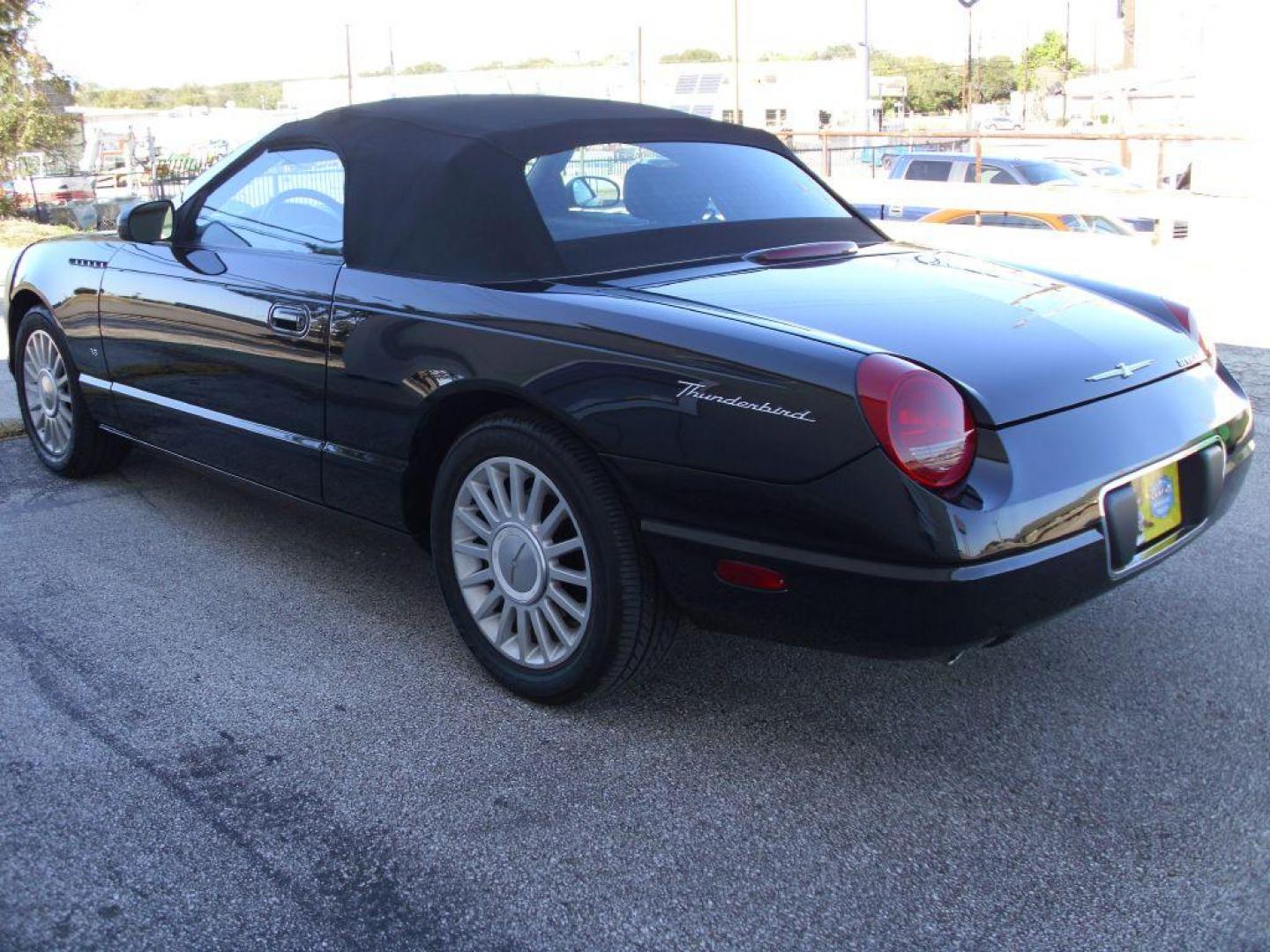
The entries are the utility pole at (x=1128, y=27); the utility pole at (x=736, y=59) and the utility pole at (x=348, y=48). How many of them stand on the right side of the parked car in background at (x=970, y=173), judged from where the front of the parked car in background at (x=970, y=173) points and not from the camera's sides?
0

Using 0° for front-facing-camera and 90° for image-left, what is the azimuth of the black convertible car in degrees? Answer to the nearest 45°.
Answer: approximately 135°

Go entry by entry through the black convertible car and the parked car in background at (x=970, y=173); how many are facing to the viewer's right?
1

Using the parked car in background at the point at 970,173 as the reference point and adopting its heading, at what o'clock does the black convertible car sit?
The black convertible car is roughly at 3 o'clock from the parked car in background.

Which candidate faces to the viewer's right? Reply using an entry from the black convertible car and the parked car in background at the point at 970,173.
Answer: the parked car in background

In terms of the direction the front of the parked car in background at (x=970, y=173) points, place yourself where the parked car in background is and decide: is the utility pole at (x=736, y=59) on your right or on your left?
on your left

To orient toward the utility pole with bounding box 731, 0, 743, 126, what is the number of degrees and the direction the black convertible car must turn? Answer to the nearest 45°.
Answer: approximately 45° to its right

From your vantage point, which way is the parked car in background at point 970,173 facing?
to the viewer's right

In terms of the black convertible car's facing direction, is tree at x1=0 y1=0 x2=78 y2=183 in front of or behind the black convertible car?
in front

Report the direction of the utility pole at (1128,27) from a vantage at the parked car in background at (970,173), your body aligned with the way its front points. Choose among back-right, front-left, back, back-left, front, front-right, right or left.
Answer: left

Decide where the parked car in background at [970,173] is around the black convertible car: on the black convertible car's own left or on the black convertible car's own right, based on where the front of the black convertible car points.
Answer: on the black convertible car's own right

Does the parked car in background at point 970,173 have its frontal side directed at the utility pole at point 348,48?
no

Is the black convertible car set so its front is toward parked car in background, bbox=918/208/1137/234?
no

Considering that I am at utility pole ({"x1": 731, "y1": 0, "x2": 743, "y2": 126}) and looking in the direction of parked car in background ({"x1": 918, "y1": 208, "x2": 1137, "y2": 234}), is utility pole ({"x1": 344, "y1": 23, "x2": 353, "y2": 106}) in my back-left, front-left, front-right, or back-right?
back-right
